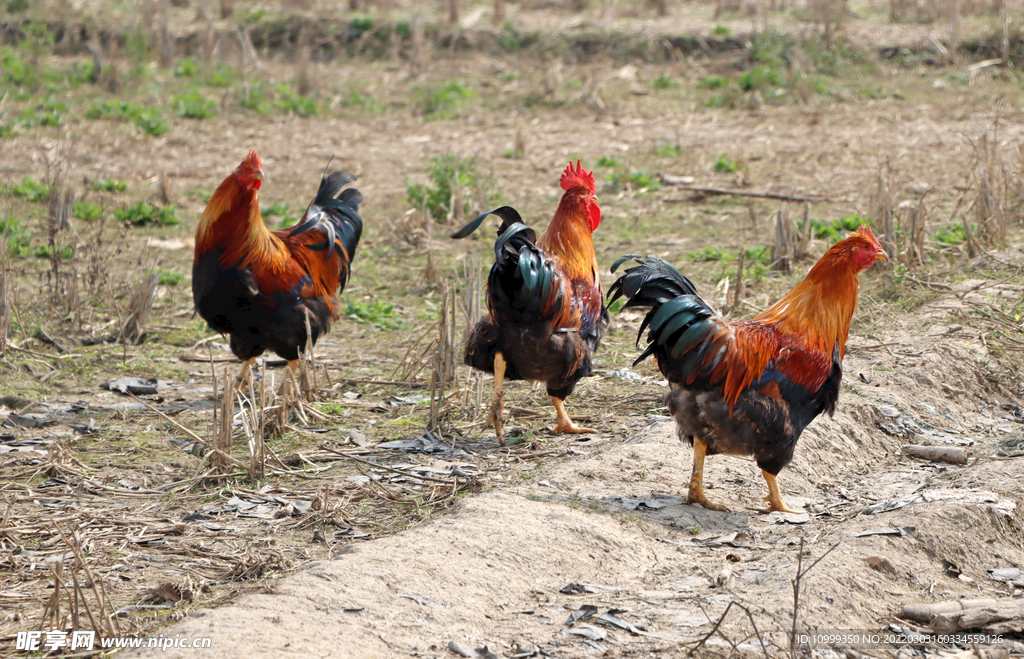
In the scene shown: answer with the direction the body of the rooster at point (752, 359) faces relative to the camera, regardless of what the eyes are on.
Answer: to the viewer's right

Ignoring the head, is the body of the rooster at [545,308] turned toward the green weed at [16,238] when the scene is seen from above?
no

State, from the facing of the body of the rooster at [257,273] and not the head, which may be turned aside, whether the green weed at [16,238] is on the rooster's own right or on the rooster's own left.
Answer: on the rooster's own right

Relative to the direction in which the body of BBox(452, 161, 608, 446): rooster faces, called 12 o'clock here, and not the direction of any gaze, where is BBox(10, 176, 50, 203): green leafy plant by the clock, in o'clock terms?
The green leafy plant is roughly at 9 o'clock from the rooster.

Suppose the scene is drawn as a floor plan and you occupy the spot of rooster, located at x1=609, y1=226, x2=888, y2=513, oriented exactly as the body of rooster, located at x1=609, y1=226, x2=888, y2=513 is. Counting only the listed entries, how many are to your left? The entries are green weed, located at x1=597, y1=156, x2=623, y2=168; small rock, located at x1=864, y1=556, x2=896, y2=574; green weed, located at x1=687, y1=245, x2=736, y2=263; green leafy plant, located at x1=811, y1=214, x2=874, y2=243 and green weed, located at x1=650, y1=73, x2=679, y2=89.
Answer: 4

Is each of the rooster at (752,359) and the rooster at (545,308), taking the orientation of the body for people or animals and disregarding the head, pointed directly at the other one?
no

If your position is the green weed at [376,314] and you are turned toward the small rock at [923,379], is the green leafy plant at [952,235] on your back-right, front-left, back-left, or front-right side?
front-left

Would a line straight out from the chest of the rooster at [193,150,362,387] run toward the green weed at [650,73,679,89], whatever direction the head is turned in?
no

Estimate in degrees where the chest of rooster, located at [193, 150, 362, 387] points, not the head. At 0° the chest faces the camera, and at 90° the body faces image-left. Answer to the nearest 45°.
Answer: approximately 45°

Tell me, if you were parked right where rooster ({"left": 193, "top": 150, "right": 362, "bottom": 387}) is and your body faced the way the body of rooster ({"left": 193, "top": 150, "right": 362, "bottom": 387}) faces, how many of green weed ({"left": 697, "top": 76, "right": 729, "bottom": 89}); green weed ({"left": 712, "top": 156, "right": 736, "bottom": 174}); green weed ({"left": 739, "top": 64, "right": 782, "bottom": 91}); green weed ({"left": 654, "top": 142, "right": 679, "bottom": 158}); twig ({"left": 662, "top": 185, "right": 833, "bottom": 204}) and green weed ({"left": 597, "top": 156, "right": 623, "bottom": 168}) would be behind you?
6

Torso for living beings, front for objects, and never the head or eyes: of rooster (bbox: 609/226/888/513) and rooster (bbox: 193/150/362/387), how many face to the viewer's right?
1

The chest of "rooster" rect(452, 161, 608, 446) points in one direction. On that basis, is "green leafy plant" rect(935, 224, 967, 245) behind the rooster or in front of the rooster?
in front

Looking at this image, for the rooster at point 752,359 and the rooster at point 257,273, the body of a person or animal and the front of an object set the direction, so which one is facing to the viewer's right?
the rooster at point 752,359

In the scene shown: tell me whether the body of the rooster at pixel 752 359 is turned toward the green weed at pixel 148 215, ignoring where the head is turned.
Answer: no

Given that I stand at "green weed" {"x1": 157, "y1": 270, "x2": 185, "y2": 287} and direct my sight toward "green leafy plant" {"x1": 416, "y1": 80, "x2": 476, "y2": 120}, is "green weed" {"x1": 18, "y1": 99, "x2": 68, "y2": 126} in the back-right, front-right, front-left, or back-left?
front-left

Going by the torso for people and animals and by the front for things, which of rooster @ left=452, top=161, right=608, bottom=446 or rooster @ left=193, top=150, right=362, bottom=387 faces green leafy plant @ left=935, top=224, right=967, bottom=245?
rooster @ left=452, top=161, right=608, bottom=446

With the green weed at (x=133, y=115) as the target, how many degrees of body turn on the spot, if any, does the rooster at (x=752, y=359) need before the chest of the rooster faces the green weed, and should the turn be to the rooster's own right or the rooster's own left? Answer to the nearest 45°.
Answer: approximately 135° to the rooster's own left
